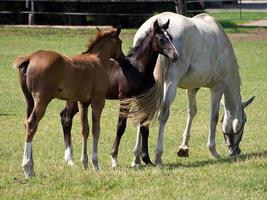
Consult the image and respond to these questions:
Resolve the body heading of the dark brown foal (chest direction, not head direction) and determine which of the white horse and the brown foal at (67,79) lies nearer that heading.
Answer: the white horse

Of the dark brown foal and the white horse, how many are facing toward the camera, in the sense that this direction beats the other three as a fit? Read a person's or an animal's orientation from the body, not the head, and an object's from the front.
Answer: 0

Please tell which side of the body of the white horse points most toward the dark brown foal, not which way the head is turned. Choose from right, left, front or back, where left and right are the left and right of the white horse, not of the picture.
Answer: back

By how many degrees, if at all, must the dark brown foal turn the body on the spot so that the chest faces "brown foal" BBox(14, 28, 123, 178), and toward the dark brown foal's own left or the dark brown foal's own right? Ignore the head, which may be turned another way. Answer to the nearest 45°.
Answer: approximately 135° to the dark brown foal's own right

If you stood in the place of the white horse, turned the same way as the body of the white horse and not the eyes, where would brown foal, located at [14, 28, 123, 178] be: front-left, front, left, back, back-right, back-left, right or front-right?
back

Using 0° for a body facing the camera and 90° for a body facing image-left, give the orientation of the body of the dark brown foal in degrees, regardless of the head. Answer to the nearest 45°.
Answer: approximately 270°

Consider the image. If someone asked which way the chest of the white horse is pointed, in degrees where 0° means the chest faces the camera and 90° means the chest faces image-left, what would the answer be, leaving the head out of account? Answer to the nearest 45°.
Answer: approximately 225°
